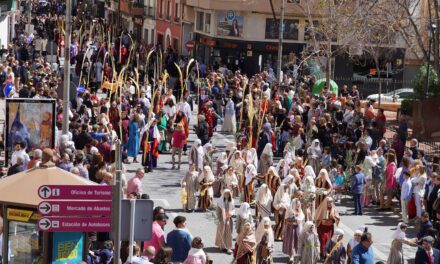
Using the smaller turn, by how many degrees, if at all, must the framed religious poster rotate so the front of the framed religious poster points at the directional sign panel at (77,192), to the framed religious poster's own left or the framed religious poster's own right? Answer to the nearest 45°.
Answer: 0° — it already faces it

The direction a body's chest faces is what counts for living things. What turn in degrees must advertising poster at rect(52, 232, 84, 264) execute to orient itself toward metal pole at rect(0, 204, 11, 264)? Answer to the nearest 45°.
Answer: approximately 90° to its right

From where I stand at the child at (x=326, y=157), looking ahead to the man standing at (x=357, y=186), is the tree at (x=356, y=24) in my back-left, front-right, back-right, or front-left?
back-left

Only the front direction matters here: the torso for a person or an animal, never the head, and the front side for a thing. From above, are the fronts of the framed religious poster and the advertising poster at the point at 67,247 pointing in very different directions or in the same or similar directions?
same or similar directions

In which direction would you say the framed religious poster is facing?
toward the camera

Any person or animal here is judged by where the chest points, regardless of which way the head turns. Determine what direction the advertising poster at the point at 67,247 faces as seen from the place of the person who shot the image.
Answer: facing the viewer

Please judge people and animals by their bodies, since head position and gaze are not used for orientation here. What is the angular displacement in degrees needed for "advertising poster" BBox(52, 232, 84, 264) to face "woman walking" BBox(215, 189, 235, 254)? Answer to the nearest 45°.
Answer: approximately 135° to its left

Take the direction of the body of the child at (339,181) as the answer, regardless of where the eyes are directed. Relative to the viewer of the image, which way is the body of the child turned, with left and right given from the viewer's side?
facing the viewer and to the left of the viewer

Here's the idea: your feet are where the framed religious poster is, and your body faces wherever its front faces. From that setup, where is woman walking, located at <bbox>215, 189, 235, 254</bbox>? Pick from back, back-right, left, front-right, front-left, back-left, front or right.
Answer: front-left
